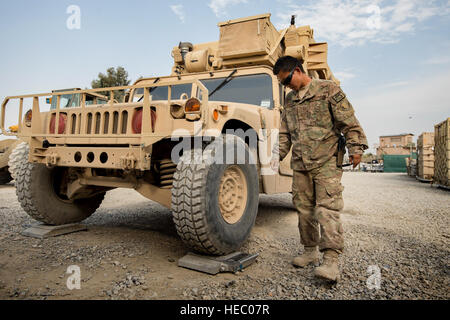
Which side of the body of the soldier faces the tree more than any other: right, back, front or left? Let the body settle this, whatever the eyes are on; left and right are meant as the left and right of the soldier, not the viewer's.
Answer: right

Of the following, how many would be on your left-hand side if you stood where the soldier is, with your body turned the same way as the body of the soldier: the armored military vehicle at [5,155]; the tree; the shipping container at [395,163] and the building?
0

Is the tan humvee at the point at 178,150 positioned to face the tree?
no

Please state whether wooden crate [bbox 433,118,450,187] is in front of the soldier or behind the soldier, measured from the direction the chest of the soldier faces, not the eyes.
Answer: behind

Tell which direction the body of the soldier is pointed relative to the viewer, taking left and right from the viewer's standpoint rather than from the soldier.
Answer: facing the viewer and to the left of the viewer

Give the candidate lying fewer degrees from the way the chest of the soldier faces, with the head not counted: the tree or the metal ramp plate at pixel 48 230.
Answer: the metal ramp plate

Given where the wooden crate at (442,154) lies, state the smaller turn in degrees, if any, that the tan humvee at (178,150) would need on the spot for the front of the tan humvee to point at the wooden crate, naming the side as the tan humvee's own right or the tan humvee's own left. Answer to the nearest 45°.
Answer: approximately 180°

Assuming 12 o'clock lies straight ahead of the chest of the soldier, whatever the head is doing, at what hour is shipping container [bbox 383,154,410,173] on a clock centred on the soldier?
The shipping container is roughly at 5 o'clock from the soldier.

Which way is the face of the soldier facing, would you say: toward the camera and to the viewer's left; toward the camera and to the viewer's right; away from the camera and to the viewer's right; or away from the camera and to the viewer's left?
toward the camera and to the viewer's left

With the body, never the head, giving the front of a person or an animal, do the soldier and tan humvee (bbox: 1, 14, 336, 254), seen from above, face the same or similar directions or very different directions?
same or similar directions

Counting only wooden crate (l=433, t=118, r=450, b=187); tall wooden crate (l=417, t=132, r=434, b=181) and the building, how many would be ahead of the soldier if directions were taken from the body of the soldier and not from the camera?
0

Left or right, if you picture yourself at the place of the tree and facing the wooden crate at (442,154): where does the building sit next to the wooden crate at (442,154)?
left

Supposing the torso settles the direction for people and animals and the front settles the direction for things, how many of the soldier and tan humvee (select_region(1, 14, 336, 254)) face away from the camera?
0

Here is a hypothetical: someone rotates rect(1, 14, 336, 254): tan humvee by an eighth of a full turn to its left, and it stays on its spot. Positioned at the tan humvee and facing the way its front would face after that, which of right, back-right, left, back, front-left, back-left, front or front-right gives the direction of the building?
back-left

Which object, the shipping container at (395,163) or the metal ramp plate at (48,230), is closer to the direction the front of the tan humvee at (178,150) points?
the metal ramp plate

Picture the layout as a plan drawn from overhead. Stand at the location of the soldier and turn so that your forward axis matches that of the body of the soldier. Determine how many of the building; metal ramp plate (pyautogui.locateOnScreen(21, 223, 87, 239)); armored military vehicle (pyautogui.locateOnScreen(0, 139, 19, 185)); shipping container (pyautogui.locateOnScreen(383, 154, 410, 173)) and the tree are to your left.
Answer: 0

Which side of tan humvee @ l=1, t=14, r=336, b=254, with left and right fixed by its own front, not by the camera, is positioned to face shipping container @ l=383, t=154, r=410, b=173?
back

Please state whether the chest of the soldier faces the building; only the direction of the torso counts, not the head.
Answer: no
